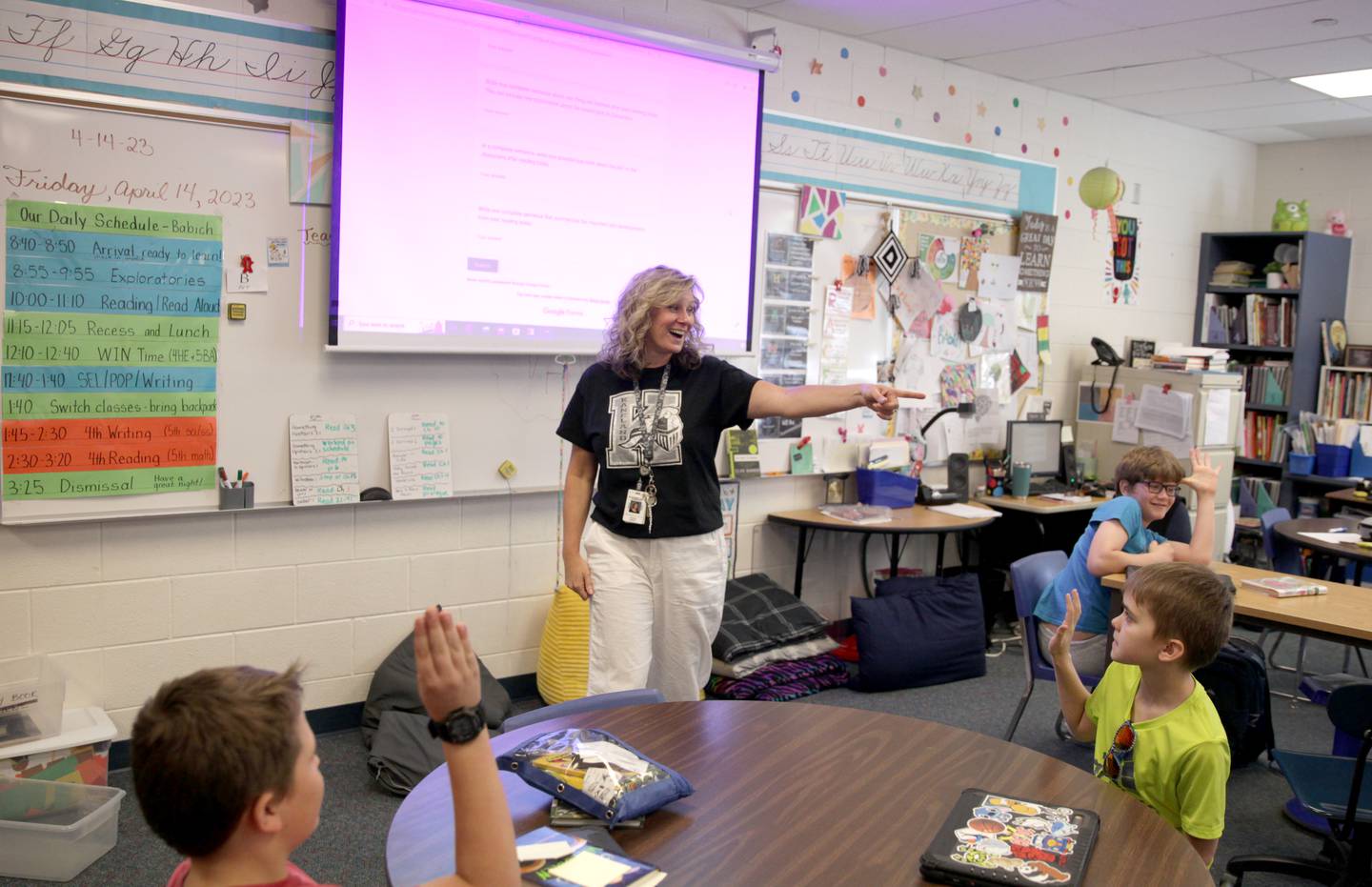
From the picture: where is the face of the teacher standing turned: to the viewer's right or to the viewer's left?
to the viewer's right

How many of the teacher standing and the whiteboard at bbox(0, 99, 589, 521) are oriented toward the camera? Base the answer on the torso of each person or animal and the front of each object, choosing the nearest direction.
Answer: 2

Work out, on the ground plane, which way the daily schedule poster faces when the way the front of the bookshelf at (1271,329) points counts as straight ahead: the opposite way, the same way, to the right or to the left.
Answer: to the left

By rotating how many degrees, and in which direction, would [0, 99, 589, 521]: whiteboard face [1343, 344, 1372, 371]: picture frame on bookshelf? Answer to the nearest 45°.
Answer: approximately 90° to its left

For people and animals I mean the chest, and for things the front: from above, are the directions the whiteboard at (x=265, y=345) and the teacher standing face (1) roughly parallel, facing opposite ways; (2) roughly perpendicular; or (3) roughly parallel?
roughly parallel

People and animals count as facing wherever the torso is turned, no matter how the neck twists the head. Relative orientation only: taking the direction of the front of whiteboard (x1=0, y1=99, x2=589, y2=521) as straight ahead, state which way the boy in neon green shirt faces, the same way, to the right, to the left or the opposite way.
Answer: to the right

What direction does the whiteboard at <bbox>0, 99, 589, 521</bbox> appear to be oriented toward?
toward the camera

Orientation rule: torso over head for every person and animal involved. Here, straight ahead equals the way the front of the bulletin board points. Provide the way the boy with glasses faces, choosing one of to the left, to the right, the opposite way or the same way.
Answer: the same way

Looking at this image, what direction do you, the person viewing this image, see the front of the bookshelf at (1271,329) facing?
facing the viewer and to the left of the viewer

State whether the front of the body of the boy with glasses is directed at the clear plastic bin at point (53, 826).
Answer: no

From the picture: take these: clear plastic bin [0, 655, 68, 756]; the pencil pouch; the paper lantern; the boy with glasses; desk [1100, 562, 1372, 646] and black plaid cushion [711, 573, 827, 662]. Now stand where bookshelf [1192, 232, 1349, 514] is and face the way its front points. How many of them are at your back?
0

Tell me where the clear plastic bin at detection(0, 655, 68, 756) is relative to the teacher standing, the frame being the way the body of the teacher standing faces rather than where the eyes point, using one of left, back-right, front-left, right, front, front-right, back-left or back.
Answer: right

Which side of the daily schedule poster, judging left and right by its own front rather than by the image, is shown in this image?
front

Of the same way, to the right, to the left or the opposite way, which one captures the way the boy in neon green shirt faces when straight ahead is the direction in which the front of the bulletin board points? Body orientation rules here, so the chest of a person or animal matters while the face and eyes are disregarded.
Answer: to the right

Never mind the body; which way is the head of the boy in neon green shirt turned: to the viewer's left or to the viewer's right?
to the viewer's left

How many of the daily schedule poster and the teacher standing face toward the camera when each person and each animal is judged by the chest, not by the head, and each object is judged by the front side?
2

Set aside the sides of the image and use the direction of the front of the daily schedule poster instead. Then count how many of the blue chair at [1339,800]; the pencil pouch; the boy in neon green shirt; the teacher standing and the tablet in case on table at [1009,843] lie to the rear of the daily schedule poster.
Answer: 0
